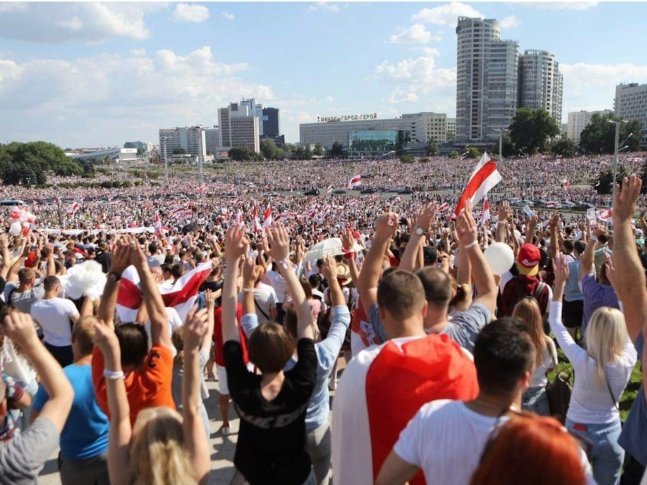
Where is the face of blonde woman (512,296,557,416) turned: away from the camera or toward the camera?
away from the camera

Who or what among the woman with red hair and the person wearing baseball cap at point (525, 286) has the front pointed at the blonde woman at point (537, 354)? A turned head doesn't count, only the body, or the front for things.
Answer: the woman with red hair

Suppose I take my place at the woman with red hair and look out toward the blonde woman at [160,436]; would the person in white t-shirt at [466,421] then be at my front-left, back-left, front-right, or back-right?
front-right

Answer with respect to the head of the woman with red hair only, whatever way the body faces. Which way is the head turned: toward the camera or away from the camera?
away from the camera

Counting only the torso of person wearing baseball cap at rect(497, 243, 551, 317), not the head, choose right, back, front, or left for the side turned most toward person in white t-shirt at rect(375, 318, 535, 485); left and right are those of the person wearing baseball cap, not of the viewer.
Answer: back

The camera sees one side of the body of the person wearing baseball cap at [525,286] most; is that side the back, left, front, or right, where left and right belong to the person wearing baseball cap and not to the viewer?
back

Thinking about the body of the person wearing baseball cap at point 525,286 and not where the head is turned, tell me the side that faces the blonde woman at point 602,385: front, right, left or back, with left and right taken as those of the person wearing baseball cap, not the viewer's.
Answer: back

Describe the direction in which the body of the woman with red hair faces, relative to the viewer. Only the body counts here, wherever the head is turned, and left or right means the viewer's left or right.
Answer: facing away from the viewer

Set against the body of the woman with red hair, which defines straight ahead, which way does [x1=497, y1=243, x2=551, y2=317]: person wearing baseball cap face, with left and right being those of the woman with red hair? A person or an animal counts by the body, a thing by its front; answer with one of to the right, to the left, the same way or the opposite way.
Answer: the same way

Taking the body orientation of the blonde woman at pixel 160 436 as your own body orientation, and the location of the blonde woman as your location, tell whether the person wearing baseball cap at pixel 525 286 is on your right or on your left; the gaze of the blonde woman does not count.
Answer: on your right

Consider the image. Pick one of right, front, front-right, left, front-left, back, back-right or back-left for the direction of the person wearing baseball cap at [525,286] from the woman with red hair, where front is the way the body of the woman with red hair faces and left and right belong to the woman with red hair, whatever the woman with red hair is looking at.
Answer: front

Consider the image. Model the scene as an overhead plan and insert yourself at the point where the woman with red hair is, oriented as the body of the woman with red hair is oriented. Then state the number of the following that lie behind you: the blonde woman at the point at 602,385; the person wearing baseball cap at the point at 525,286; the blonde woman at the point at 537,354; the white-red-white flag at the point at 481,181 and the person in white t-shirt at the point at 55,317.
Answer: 0

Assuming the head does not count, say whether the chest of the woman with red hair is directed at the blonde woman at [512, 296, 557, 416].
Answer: yes

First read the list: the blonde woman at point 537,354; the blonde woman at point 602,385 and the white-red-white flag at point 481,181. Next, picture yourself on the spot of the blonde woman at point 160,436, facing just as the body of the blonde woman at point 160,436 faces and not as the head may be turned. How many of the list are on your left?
0

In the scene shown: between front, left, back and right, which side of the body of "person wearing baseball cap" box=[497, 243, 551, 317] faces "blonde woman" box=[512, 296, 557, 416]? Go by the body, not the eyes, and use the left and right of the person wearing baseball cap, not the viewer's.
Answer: back

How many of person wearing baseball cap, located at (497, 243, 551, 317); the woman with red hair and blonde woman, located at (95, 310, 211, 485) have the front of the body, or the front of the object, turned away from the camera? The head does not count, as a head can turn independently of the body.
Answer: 3

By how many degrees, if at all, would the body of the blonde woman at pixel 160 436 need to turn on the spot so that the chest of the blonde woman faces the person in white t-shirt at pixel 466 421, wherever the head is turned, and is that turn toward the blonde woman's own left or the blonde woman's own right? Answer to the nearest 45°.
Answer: approximately 135° to the blonde woman's own right

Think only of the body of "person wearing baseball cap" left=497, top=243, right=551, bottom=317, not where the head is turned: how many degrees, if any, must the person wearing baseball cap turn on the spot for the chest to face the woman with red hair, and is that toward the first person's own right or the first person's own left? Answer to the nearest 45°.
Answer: approximately 180°

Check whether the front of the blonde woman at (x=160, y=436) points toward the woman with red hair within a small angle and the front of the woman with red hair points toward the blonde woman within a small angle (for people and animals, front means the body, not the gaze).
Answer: no

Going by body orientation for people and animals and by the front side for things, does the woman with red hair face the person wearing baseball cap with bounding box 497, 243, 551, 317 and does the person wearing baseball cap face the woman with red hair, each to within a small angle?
no

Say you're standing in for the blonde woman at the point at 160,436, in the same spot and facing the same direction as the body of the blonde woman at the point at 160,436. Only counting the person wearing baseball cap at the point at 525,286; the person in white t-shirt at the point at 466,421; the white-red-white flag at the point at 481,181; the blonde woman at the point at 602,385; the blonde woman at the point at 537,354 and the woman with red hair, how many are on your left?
0

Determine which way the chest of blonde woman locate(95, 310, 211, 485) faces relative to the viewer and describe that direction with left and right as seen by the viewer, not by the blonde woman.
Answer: facing away from the viewer
